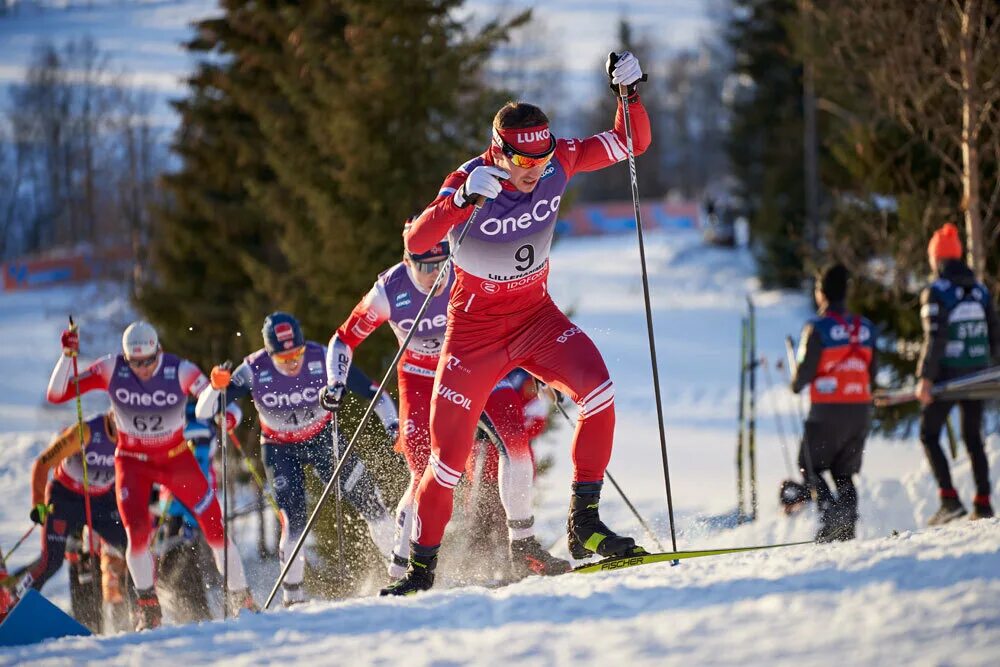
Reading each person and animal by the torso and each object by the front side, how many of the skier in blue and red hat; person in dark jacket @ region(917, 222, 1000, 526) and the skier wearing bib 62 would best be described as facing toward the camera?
2

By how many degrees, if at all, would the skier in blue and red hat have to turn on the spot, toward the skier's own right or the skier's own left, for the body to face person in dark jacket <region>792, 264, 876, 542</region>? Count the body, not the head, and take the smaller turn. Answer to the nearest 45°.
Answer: approximately 90° to the skier's own left

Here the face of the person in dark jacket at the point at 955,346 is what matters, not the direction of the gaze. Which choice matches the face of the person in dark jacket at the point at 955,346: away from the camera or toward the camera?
away from the camera

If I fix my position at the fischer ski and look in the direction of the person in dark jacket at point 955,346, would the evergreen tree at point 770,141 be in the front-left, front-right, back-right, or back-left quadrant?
front-left

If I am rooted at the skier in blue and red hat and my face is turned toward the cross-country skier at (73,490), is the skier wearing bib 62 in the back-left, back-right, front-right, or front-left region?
front-left

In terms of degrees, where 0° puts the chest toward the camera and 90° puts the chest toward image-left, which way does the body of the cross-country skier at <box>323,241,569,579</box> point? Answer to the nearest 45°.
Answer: approximately 315°

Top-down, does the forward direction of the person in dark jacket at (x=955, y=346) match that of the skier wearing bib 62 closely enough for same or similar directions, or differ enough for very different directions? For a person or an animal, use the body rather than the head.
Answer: very different directions

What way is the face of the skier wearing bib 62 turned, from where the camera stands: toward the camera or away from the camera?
toward the camera

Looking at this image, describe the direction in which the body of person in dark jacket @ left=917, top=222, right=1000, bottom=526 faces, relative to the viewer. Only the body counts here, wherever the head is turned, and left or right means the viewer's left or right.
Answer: facing away from the viewer and to the left of the viewer

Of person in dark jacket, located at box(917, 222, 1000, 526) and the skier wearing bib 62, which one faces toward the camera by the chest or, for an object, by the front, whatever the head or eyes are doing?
the skier wearing bib 62

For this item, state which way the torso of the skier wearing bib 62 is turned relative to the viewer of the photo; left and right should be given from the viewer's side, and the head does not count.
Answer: facing the viewer

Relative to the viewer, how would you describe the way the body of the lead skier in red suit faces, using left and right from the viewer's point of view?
facing the viewer and to the right of the viewer

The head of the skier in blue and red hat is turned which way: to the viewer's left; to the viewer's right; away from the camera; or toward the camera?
toward the camera
